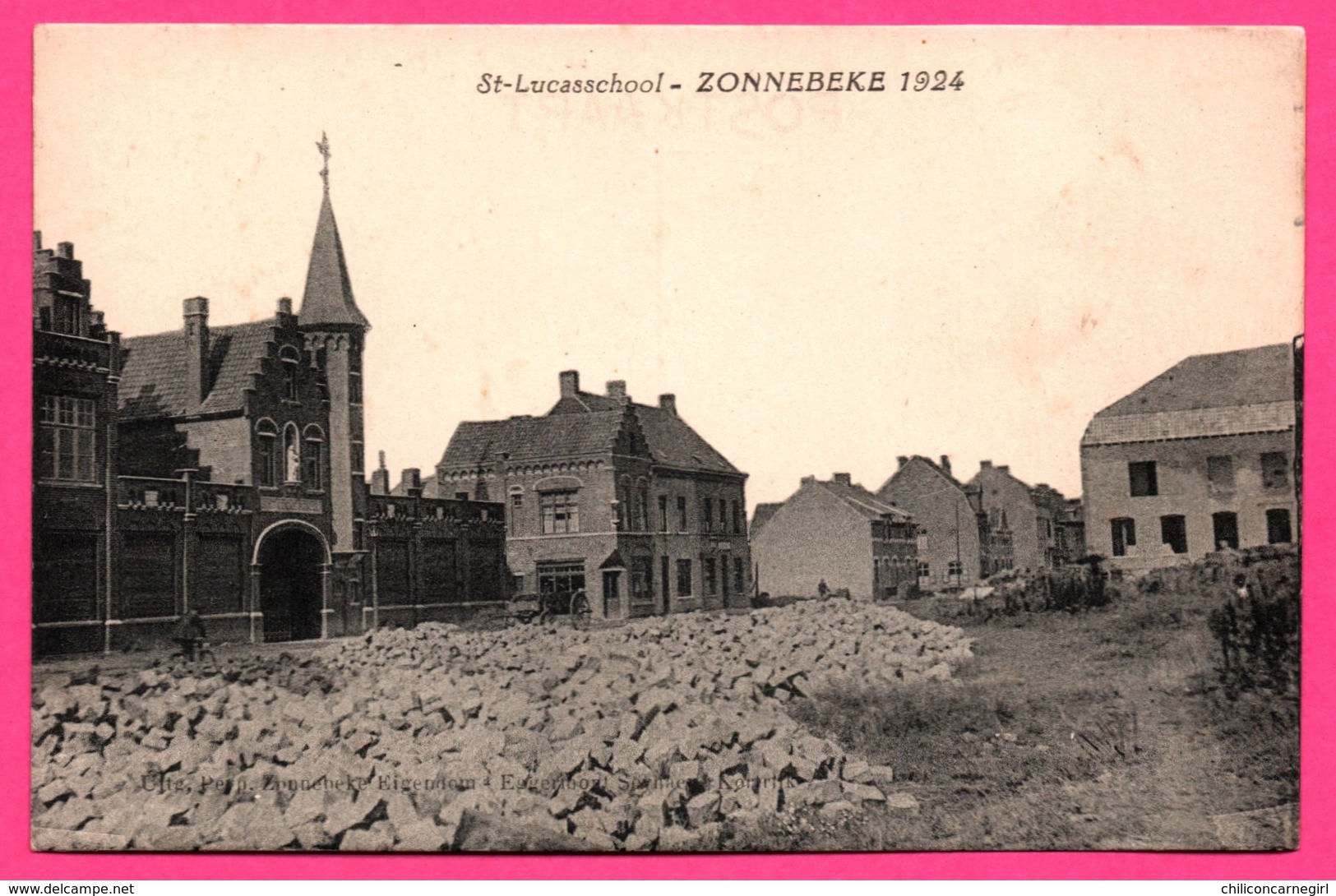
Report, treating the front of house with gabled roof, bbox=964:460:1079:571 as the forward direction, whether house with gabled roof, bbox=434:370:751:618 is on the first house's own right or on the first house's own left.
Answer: on the first house's own right
